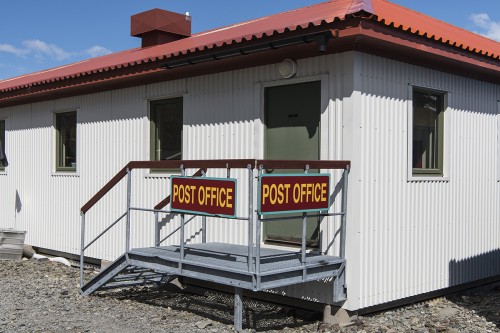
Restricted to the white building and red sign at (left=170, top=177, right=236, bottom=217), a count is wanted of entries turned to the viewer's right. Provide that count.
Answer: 0

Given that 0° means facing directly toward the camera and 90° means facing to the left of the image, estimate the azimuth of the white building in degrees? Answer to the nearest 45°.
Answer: approximately 45°

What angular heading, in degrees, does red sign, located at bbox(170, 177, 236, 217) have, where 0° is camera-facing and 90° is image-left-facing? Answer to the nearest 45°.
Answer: approximately 45°
